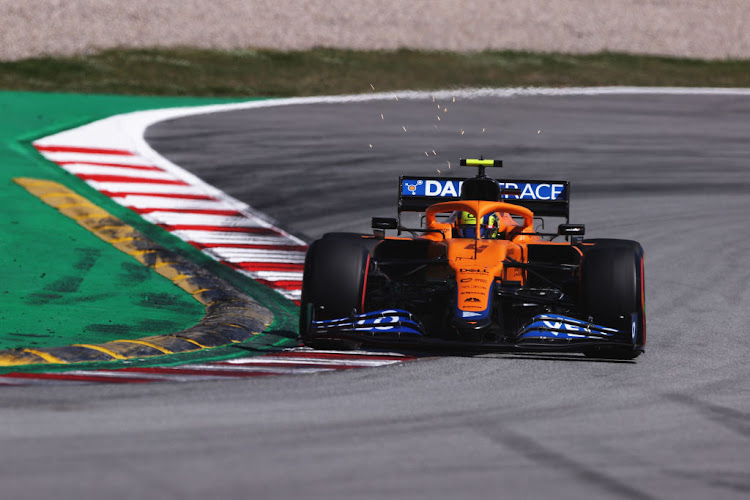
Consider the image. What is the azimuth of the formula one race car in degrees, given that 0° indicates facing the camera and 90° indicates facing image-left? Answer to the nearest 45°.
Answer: approximately 0°
